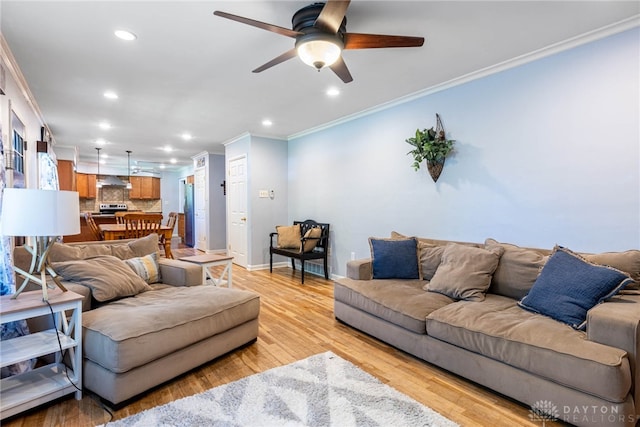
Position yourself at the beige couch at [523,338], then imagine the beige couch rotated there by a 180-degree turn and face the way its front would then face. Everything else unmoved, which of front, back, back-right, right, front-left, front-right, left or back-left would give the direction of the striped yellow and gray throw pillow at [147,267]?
back-left

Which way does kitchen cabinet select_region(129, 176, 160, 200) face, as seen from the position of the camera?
facing the viewer

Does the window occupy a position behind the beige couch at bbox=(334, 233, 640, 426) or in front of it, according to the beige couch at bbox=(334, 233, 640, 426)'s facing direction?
in front

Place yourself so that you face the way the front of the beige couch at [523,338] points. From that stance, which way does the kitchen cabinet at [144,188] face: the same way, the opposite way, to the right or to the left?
to the left

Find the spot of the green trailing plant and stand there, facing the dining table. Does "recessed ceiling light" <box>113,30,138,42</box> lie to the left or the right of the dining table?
left

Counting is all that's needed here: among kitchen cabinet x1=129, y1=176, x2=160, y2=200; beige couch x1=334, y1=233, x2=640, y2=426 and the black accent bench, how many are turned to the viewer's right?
0

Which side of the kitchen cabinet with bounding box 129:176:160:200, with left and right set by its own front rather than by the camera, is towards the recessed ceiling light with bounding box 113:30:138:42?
front

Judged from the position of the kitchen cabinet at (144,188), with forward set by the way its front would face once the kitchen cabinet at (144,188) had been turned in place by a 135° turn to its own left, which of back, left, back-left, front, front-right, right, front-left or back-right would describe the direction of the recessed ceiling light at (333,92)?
back-right

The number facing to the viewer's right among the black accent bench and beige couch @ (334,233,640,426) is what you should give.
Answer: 0

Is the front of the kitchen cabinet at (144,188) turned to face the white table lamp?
yes

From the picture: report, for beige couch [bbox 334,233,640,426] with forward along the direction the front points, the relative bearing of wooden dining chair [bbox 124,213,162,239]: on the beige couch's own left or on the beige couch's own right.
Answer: on the beige couch's own right

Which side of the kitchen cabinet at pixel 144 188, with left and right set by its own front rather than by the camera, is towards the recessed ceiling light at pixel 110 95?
front

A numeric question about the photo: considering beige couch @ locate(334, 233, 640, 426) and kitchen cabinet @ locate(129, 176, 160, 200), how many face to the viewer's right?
0

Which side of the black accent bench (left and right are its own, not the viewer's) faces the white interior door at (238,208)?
right

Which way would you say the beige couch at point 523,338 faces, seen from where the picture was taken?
facing the viewer and to the left of the viewer

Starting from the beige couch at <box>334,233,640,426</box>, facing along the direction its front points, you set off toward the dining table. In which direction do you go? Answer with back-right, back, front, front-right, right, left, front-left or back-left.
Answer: front-right

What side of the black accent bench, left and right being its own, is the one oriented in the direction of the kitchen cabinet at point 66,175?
right
